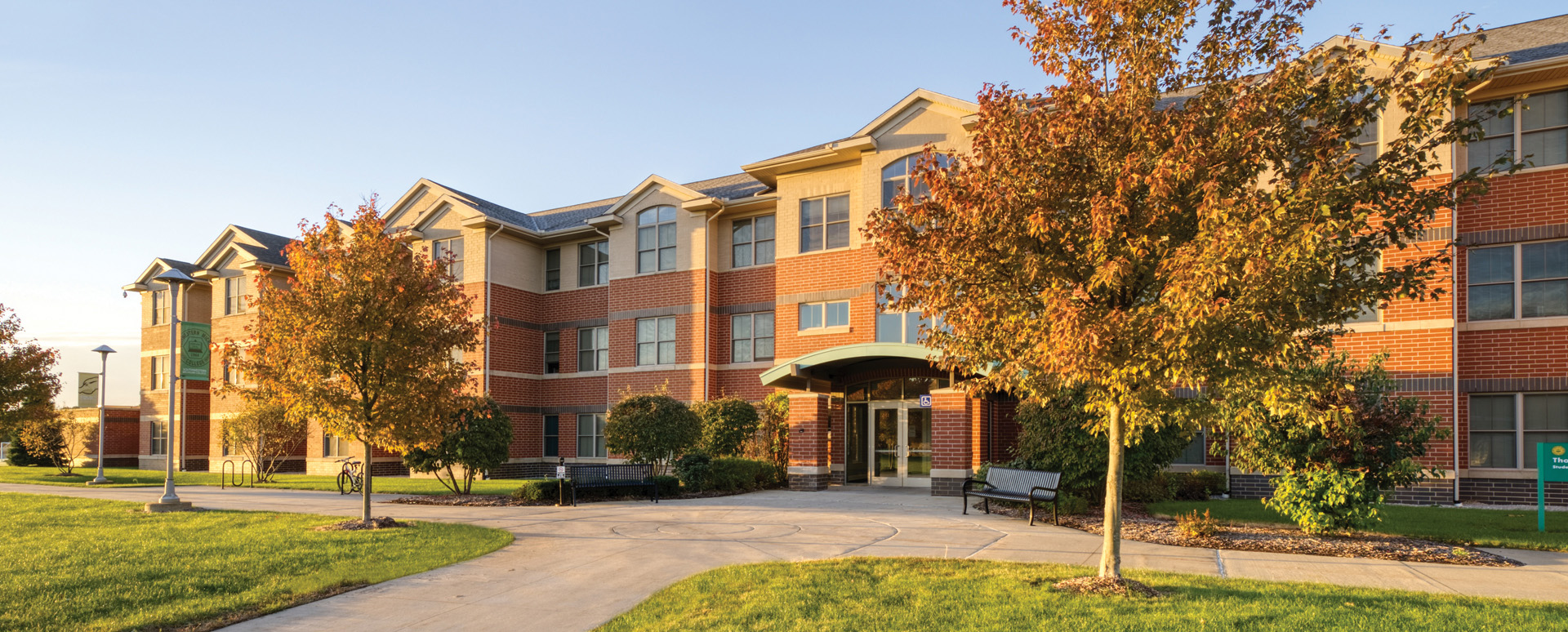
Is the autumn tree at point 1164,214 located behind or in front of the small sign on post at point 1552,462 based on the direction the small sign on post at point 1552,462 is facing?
in front

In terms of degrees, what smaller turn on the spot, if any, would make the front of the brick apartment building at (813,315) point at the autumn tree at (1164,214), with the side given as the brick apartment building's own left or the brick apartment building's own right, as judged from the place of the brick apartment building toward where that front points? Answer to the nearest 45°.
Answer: approximately 45° to the brick apartment building's own left

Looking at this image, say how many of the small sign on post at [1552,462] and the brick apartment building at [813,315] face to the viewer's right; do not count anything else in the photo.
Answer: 0

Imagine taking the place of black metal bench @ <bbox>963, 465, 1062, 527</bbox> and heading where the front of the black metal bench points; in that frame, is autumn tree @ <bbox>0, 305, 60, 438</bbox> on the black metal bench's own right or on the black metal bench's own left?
on the black metal bench's own right

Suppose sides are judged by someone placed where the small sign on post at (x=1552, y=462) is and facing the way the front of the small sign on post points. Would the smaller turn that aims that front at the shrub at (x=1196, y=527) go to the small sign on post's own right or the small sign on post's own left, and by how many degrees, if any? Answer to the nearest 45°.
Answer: approximately 45° to the small sign on post's own right

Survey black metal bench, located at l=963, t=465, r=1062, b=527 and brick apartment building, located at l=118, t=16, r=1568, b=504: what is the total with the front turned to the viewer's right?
0

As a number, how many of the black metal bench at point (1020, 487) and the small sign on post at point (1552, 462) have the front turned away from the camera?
0

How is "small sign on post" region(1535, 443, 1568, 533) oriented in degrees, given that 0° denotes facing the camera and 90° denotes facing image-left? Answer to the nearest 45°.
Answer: approximately 0°

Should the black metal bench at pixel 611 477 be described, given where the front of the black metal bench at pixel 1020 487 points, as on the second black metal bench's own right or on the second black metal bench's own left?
on the second black metal bench's own right
